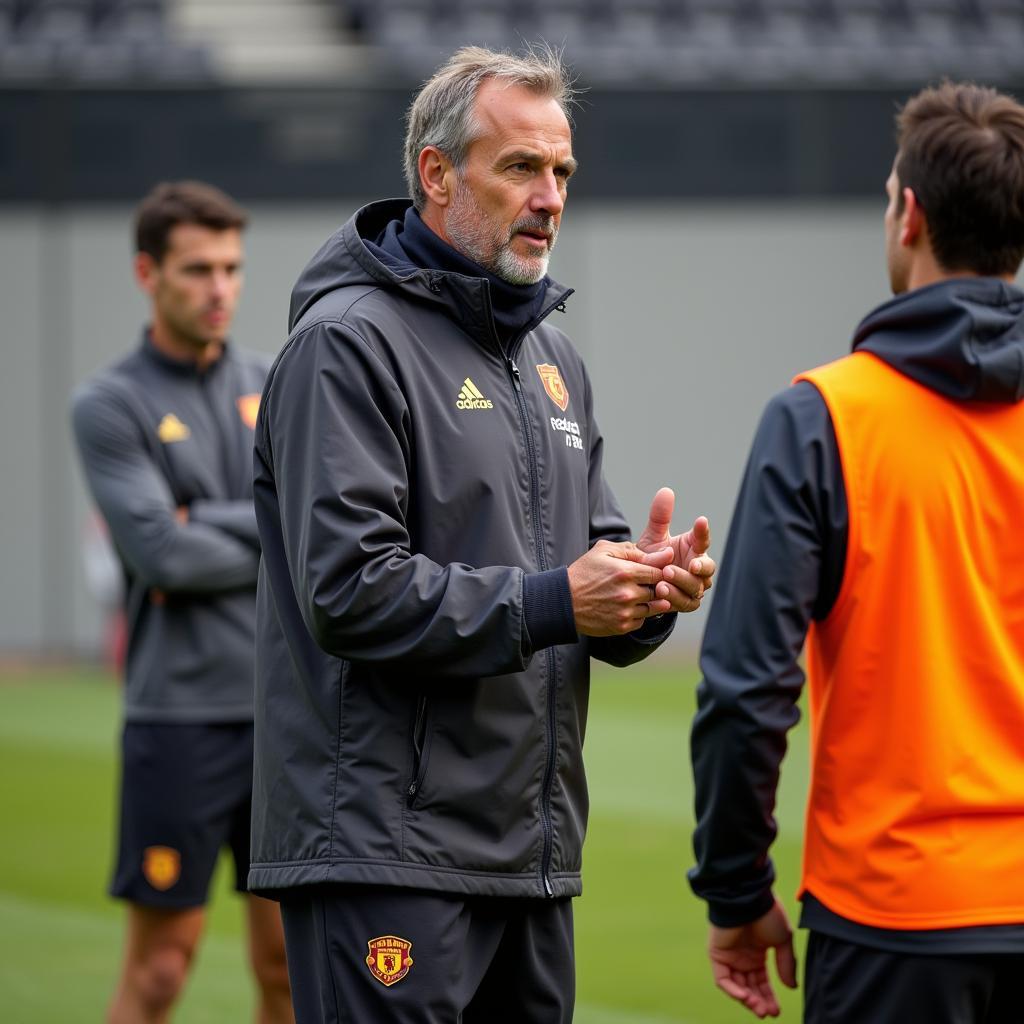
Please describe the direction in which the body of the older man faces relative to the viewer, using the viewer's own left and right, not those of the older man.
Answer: facing the viewer and to the right of the viewer
